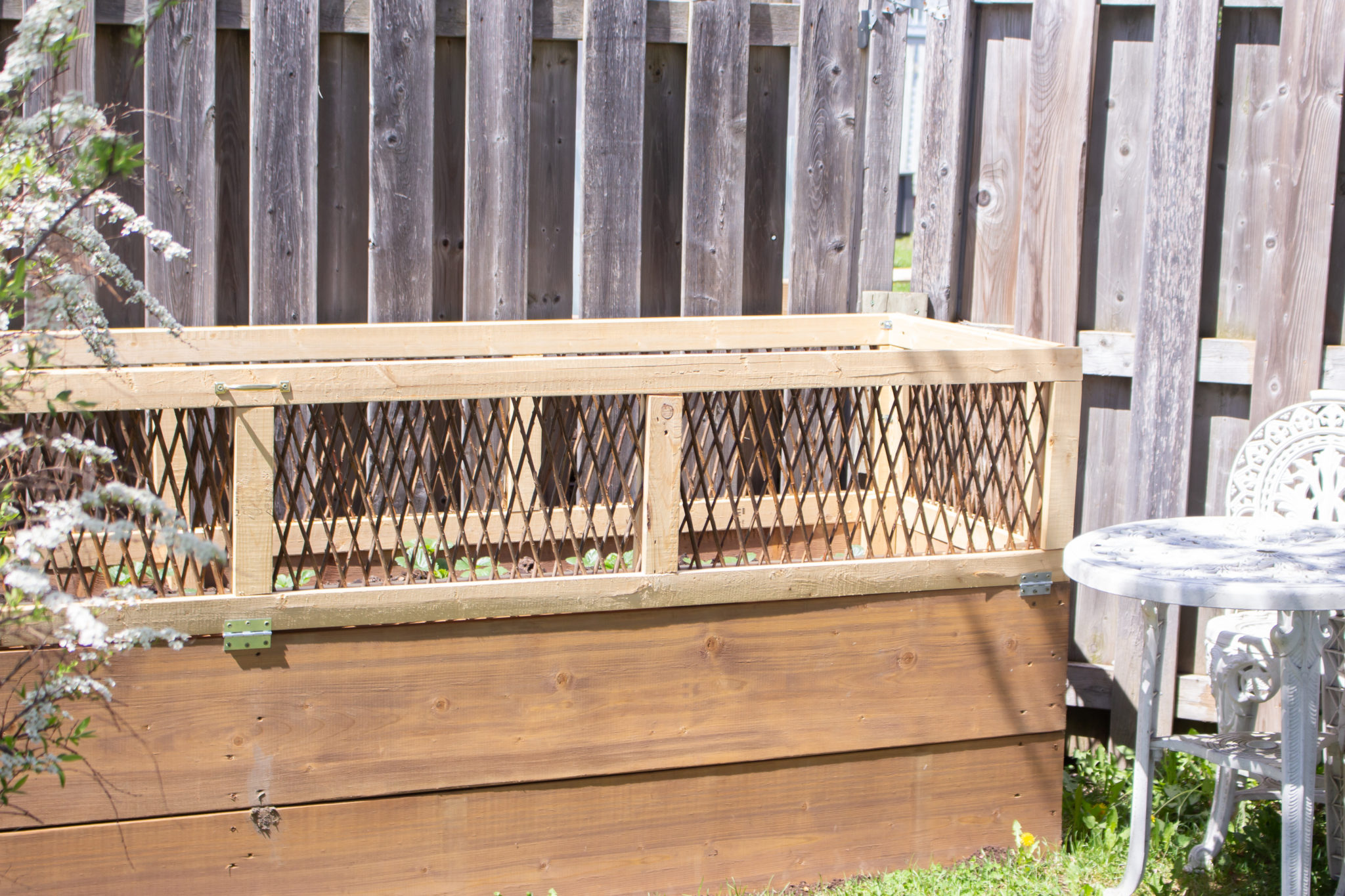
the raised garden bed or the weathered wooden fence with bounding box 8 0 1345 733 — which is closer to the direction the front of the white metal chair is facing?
the raised garden bed

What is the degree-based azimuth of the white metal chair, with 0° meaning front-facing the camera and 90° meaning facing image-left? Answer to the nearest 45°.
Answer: approximately 0°

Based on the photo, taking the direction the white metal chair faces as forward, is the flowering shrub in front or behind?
in front

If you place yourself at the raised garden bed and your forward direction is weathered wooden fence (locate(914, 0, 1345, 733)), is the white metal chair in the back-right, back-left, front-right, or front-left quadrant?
front-right

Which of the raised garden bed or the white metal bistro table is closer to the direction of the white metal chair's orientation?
the white metal bistro table

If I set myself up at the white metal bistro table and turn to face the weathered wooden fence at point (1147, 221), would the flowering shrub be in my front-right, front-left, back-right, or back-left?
back-left

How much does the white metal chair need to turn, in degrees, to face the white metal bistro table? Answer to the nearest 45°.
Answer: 0° — it already faces it

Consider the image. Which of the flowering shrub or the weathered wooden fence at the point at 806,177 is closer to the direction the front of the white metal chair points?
the flowering shrub

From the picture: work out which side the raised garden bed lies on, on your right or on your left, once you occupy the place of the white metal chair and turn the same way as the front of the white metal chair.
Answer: on your right

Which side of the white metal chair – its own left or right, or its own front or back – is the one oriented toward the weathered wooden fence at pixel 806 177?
right
